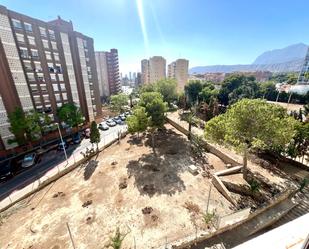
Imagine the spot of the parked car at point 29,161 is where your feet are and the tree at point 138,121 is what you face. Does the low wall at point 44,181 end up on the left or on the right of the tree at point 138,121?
right

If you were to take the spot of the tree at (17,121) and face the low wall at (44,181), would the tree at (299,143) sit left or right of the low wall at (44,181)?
left

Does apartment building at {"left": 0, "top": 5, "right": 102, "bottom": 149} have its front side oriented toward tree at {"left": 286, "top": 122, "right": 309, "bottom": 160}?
yes

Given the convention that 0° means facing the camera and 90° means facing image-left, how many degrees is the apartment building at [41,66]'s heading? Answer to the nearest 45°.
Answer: approximately 315°
